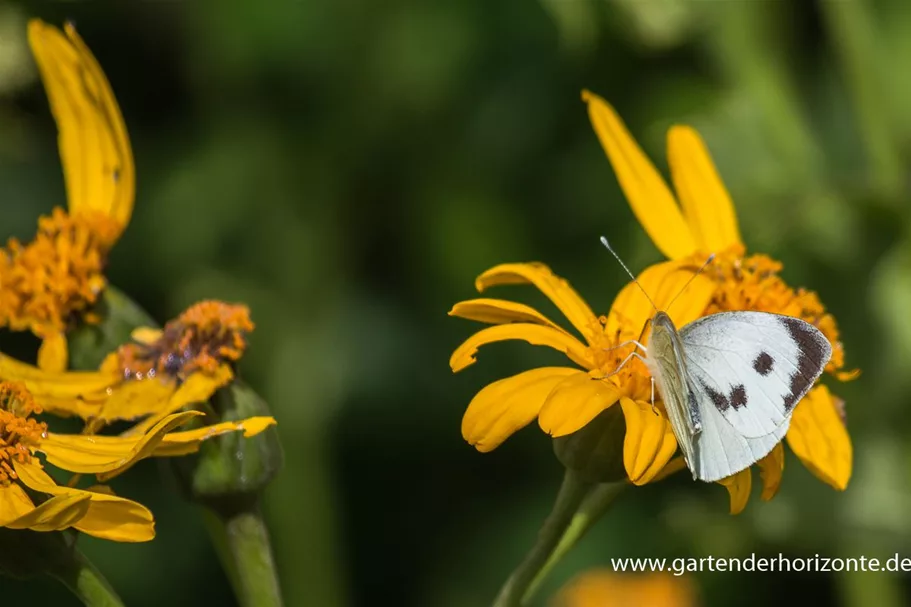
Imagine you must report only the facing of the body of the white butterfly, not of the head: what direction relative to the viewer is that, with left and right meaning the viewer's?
facing away from the viewer and to the left of the viewer

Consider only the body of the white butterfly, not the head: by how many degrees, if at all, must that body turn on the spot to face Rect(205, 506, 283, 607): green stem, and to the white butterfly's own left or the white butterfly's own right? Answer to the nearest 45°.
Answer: approximately 45° to the white butterfly's own left

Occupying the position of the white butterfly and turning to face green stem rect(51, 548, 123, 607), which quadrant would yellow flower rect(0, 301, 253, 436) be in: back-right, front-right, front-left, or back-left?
front-right

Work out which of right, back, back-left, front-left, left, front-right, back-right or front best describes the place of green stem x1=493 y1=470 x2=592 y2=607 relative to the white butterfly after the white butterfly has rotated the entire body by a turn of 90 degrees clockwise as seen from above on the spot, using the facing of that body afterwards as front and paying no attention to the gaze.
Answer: back-left

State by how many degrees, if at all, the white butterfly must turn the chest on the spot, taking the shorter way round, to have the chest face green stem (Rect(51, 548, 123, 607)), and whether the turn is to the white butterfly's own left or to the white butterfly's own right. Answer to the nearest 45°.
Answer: approximately 45° to the white butterfly's own left

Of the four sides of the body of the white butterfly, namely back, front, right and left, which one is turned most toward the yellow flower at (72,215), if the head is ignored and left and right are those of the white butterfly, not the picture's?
front

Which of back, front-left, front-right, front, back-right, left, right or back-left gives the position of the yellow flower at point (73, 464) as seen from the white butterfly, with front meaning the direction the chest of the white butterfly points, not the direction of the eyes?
front-left

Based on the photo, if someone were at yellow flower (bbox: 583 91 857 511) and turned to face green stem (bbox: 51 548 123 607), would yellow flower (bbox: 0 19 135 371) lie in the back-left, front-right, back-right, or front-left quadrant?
front-right
